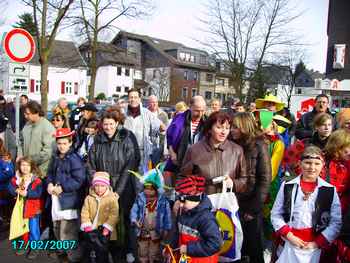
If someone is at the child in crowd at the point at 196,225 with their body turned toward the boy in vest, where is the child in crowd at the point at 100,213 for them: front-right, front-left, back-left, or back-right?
back-left

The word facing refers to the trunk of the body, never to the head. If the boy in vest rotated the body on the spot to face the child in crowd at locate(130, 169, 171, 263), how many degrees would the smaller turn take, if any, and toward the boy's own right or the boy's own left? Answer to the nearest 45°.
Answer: approximately 90° to the boy's own right

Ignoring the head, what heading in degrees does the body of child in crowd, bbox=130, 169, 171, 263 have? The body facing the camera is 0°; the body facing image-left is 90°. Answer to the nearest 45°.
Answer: approximately 0°

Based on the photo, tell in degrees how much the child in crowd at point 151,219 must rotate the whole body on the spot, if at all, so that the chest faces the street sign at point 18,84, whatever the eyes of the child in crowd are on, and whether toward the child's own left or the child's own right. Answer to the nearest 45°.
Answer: approximately 135° to the child's own right

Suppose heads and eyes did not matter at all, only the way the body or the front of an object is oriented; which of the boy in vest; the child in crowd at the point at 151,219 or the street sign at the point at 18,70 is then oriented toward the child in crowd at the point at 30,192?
the street sign

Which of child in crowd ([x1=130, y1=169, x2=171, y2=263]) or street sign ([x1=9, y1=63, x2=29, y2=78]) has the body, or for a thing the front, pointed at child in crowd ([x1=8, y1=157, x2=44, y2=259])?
the street sign

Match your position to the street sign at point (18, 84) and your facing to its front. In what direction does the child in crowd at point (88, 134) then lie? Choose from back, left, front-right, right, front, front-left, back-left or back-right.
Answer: front-left
